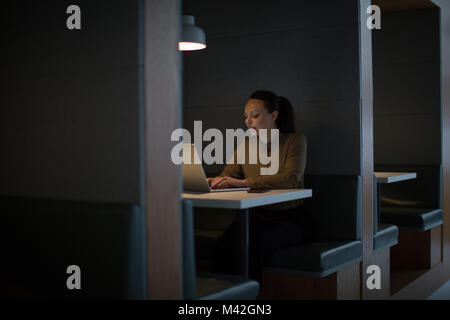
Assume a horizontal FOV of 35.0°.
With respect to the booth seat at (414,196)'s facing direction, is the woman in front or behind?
in front

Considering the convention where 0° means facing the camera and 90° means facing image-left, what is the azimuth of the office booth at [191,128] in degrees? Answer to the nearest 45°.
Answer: approximately 315°

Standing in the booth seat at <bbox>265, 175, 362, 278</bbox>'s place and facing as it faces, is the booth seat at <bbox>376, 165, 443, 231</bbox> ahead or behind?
behind

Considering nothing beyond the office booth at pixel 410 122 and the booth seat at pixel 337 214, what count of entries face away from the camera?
0

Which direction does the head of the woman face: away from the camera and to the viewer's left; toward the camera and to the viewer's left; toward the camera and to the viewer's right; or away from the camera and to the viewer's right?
toward the camera and to the viewer's left

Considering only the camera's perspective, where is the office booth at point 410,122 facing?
facing the viewer and to the right of the viewer

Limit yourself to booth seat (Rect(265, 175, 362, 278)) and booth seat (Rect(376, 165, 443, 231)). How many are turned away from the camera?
0

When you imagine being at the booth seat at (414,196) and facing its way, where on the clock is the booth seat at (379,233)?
the booth seat at (379,233) is roughly at 11 o'clock from the booth seat at (414,196).

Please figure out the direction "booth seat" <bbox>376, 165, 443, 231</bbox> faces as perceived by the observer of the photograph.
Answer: facing the viewer and to the left of the viewer
